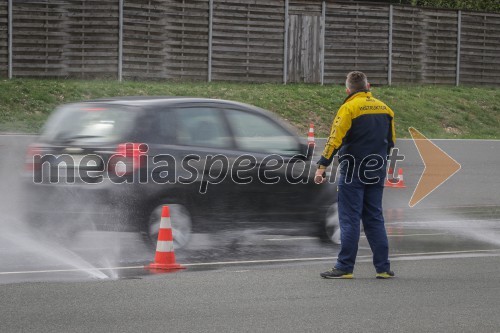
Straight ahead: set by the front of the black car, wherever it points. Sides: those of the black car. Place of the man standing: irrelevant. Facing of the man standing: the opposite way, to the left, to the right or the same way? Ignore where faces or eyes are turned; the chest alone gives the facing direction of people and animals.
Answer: to the left

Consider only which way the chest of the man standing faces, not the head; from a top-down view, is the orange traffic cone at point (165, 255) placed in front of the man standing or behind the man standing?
in front

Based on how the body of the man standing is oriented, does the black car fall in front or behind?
in front

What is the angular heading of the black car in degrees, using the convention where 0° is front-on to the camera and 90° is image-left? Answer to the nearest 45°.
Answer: approximately 225°

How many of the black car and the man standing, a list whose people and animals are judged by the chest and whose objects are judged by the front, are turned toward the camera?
0

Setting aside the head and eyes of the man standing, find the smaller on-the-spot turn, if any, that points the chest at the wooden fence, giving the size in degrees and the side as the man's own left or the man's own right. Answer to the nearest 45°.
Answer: approximately 45° to the man's own right

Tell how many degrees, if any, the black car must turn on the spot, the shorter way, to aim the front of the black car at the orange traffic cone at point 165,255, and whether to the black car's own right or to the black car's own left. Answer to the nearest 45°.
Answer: approximately 135° to the black car's own right

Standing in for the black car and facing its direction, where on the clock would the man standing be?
The man standing is roughly at 3 o'clock from the black car.

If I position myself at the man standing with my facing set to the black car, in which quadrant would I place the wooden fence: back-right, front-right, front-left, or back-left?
front-right

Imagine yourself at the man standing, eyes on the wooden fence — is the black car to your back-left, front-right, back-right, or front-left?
front-left

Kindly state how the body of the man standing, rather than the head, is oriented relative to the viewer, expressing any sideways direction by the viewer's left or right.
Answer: facing away from the viewer and to the left of the viewer
